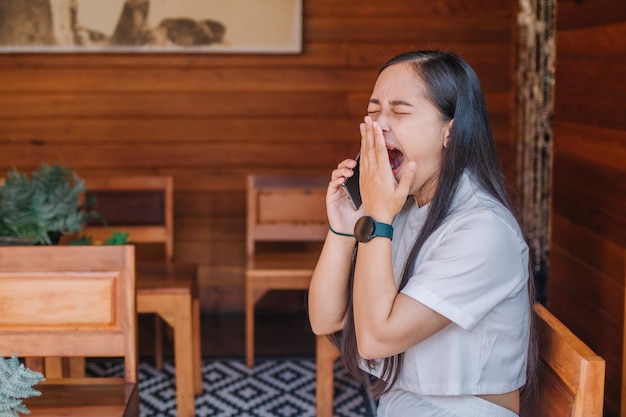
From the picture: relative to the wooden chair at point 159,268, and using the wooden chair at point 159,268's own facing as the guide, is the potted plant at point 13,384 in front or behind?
in front

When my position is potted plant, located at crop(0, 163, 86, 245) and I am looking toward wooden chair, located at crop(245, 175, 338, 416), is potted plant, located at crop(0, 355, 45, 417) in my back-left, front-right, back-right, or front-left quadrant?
back-right

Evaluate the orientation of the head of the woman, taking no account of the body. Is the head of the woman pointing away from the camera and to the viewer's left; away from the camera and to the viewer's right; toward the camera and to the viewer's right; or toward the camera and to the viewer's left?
toward the camera and to the viewer's left

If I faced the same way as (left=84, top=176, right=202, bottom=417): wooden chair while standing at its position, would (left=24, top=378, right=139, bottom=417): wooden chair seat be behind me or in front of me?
in front

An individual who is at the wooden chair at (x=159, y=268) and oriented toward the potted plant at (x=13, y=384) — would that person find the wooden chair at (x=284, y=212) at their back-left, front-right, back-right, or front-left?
back-left

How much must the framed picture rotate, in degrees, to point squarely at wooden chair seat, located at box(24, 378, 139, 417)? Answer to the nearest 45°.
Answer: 0° — it already faces it

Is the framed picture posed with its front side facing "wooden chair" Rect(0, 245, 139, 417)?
yes

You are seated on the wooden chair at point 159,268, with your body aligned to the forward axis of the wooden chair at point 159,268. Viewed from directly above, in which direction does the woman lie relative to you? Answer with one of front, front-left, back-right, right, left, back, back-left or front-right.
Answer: front

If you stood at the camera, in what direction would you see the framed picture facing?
facing the viewer

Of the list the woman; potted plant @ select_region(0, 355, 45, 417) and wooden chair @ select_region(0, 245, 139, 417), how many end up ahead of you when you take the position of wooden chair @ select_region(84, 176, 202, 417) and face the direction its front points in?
3

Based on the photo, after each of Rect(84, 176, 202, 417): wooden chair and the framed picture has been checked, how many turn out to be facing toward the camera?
2
